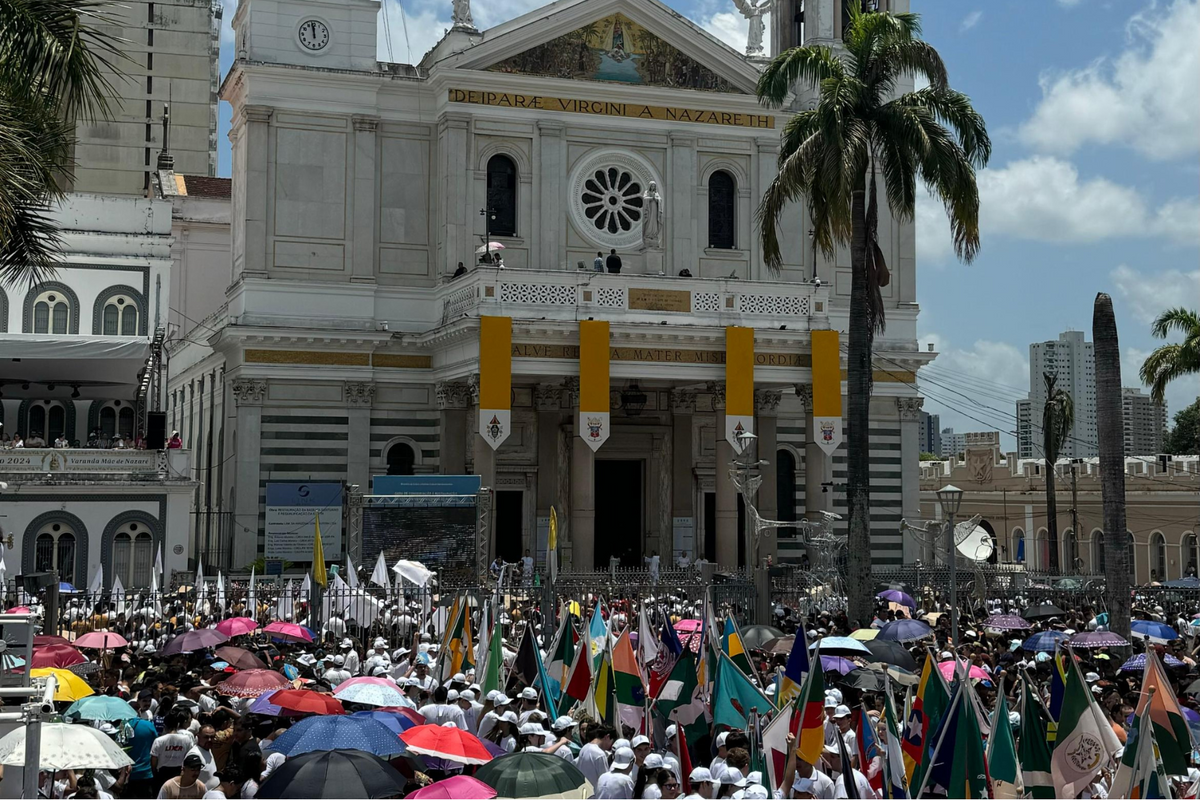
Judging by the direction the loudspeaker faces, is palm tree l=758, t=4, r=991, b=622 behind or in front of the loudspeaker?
in front

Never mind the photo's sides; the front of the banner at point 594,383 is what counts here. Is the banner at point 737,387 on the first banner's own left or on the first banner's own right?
on the first banner's own left

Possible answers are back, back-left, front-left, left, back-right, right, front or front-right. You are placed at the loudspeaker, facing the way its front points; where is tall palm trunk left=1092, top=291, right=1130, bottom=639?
front-left

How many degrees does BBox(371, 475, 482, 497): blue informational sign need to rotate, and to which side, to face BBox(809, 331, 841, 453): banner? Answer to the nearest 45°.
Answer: approximately 90° to its left

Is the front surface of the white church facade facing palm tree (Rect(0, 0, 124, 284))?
no

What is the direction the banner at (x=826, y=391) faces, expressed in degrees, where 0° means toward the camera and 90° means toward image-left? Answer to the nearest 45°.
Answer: approximately 0°

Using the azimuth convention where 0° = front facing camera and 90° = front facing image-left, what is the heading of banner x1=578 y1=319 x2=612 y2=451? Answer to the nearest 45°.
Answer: approximately 0°

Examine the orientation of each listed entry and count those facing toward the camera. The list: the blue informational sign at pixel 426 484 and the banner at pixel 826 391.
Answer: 2

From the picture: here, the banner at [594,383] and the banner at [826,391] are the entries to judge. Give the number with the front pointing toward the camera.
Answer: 2

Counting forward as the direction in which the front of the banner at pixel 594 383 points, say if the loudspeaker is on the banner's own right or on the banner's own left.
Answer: on the banner's own right

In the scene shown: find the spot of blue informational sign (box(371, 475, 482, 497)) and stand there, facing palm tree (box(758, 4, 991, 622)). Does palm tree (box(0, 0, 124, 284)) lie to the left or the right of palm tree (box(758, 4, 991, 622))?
right
